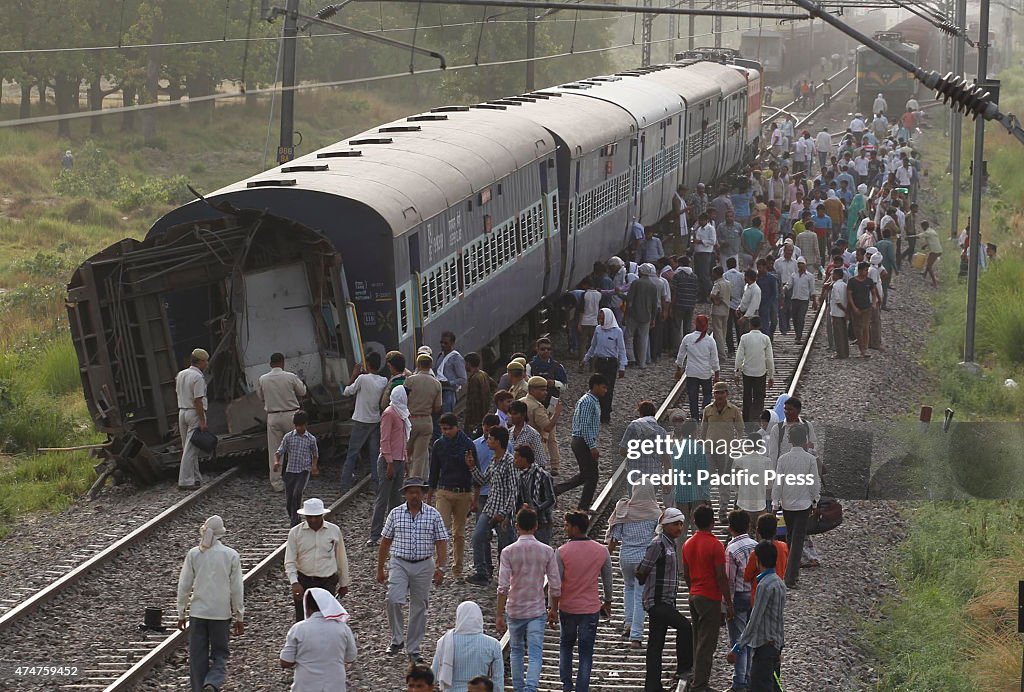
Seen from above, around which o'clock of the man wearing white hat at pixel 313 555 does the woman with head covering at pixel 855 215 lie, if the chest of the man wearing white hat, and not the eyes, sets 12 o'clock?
The woman with head covering is roughly at 7 o'clock from the man wearing white hat.

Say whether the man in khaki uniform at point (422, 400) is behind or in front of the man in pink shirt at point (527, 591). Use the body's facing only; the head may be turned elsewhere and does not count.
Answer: in front

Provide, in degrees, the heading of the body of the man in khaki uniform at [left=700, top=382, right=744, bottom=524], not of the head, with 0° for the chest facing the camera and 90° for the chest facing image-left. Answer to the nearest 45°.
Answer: approximately 0°

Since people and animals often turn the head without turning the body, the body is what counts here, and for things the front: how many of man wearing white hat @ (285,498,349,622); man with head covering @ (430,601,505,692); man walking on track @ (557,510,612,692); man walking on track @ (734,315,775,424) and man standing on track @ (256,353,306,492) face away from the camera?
4

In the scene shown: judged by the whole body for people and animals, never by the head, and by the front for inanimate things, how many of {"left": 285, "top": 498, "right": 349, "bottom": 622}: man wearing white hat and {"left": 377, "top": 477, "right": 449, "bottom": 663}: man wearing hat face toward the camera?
2

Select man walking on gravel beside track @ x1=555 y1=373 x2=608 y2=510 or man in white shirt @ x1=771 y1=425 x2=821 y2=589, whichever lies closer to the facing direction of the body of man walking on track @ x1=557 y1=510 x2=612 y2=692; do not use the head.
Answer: the man walking on gravel beside track

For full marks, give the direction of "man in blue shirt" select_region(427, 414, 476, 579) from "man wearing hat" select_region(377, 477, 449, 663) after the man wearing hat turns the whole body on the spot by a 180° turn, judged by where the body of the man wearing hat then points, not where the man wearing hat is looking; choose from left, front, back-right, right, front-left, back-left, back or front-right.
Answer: front

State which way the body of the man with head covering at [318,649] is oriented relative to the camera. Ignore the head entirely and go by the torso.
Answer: away from the camera

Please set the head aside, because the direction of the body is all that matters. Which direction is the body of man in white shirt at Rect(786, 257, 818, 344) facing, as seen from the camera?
toward the camera

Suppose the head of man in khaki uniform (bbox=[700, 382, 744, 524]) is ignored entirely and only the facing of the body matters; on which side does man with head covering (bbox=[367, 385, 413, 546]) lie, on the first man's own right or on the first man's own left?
on the first man's own right

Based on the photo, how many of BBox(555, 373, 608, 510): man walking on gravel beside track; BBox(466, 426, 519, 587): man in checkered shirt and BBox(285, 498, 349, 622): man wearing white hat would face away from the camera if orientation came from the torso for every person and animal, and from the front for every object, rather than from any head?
0

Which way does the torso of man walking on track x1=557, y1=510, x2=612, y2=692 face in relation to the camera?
away from the camera

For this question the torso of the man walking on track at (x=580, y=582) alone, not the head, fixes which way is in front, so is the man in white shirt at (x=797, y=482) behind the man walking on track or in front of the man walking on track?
in front

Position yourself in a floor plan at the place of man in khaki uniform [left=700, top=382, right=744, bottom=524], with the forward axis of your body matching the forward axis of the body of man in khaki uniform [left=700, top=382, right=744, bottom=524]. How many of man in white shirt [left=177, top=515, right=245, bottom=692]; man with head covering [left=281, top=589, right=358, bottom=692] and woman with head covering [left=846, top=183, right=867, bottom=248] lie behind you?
1
